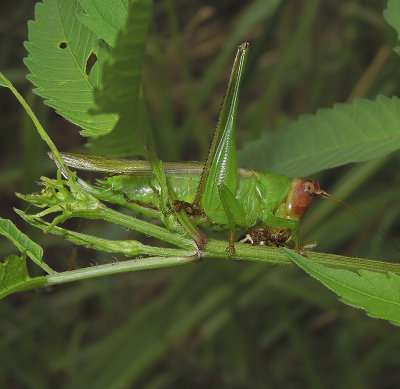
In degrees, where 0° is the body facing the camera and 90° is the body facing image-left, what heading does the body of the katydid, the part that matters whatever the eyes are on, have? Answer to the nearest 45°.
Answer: approximately 270°
